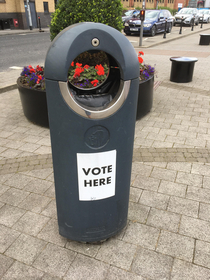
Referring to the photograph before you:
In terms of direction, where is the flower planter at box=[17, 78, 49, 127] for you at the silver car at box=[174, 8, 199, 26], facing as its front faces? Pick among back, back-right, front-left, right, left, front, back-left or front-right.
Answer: front-left

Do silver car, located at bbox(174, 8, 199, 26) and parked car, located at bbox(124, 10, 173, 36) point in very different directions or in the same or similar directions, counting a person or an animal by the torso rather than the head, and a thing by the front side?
same or similar directions

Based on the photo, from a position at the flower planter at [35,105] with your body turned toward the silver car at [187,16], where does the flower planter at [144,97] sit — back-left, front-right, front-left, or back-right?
front-right

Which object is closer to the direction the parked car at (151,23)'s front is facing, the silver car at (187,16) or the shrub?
the shrub

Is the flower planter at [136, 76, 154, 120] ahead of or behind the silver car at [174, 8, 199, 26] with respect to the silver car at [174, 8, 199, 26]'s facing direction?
ahead

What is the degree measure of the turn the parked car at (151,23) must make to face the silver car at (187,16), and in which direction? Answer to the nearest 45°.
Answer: approximately 135° to its right

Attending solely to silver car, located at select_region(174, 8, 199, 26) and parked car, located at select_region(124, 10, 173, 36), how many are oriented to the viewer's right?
0

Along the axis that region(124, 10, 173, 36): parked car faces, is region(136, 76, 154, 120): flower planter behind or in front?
in front

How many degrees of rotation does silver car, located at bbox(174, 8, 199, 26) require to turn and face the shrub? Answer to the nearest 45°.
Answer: approximately 45° to its left

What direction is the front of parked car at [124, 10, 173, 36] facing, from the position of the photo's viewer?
facing the viewer and to the left of the viewer
